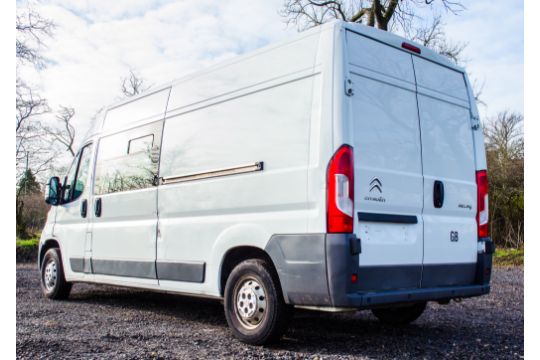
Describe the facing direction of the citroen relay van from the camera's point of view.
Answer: facing away from the viewer and to the left of the viewer

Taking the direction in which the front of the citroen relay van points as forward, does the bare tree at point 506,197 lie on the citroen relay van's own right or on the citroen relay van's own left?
on the citroen relay van's own right
